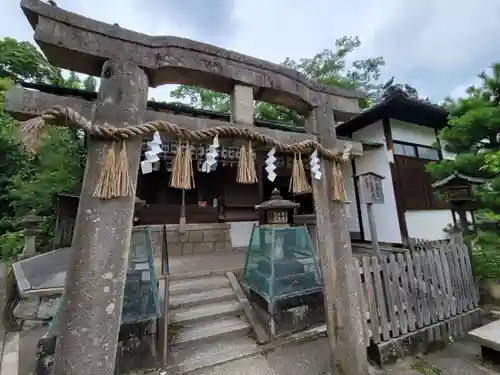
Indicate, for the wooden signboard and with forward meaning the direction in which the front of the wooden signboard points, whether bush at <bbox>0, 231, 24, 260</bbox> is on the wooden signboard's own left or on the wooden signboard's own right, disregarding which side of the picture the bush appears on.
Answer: on the wooden signboard's own right

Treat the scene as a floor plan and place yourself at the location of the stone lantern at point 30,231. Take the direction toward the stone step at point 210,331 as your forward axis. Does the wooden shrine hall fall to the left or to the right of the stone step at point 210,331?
left

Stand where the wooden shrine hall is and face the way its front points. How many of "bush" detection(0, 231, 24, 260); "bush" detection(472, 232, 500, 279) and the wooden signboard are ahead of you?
2

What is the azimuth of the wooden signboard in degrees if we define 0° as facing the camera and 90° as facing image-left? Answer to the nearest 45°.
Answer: approximately 0°

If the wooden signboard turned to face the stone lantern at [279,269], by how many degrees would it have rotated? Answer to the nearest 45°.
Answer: approximately 45° to its right
